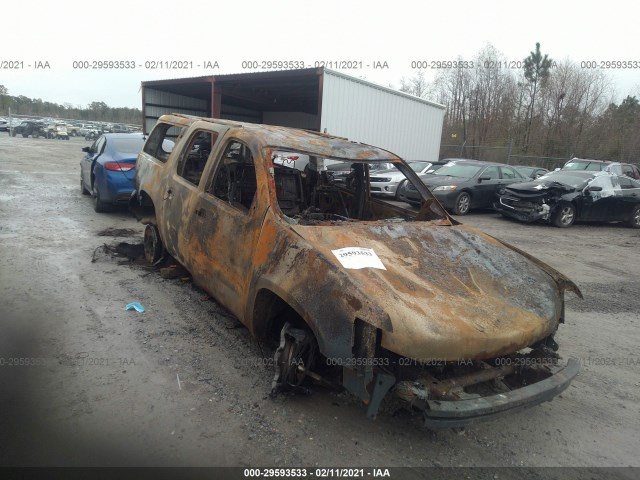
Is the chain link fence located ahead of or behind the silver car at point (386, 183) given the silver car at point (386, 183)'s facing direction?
behind

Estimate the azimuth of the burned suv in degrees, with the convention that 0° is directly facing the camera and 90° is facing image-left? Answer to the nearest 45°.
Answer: approximately 315°

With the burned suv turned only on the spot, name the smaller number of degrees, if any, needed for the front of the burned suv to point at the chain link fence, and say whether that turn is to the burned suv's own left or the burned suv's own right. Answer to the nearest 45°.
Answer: approximately 135° to the burned suv's own left

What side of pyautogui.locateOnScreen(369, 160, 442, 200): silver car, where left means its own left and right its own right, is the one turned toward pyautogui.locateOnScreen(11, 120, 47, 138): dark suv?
right

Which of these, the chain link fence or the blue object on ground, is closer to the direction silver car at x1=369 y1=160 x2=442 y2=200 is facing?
the blue object on ground

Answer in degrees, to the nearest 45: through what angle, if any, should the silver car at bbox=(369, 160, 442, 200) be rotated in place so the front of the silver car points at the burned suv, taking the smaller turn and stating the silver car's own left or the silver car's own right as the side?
approximately 45° to the silver car's own left

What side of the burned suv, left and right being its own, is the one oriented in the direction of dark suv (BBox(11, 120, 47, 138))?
back

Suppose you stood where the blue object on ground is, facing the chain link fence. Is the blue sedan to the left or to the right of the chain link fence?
left

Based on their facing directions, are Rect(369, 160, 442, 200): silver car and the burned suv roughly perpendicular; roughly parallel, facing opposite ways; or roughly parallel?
roughly perpendicular

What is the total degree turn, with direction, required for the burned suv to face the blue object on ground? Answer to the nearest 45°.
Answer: approximately 180°

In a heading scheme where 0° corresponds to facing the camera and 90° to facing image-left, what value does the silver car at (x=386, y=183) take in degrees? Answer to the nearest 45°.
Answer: approximately 45°

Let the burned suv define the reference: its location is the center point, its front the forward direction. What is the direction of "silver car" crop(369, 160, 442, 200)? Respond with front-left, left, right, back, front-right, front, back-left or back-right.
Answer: back-left
